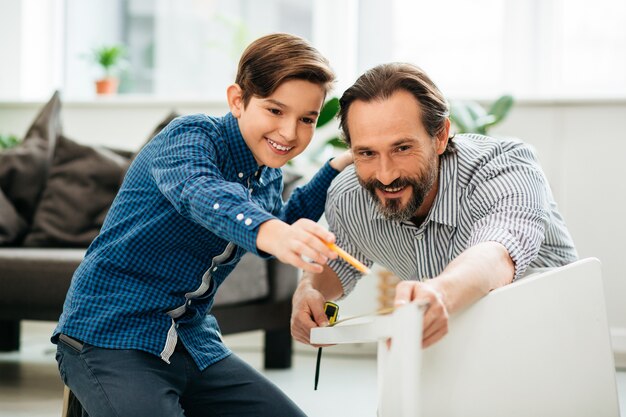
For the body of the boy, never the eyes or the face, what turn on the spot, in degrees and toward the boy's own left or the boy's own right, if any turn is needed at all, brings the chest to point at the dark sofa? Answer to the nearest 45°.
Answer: approximately 135° to the boy's own left

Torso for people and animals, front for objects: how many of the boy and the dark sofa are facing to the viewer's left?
0

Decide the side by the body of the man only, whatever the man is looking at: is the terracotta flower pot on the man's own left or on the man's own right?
on the man's own right

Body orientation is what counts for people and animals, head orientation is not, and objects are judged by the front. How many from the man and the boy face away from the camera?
0

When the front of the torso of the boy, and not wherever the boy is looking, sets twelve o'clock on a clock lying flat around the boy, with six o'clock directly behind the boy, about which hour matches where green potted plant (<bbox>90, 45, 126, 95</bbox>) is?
The green potted plant is roughly at 7 o'clock from the boy.

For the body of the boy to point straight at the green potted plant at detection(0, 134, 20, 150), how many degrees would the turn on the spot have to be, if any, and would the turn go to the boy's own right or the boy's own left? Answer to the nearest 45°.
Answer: approximately 135° to the boy's own left

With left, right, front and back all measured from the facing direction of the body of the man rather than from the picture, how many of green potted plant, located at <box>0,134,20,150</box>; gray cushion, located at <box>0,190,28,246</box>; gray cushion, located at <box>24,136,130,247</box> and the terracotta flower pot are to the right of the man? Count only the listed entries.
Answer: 4

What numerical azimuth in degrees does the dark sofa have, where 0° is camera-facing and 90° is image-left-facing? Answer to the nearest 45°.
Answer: approximately 0°

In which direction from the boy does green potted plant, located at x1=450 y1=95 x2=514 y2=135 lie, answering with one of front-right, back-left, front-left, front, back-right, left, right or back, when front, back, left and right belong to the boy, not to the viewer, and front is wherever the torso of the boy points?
left

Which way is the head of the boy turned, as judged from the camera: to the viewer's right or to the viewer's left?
to the viewer's right

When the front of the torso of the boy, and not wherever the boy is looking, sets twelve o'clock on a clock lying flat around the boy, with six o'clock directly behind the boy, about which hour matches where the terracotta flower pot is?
The terracotta flower pot is roughly at 7 o'clock from the boy.

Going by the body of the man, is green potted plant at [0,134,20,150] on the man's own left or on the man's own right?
on the man's own right

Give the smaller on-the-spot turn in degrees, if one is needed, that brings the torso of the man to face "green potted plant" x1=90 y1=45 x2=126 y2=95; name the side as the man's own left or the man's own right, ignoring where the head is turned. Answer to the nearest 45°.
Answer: approximately 90° to the man's own right

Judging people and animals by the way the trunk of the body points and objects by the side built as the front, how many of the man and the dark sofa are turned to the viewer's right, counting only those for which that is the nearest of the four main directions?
0

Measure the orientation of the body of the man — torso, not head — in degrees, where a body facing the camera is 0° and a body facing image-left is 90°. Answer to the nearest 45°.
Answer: approximately 45°

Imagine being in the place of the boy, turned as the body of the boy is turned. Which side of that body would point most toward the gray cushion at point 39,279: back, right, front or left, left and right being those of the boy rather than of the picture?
back
